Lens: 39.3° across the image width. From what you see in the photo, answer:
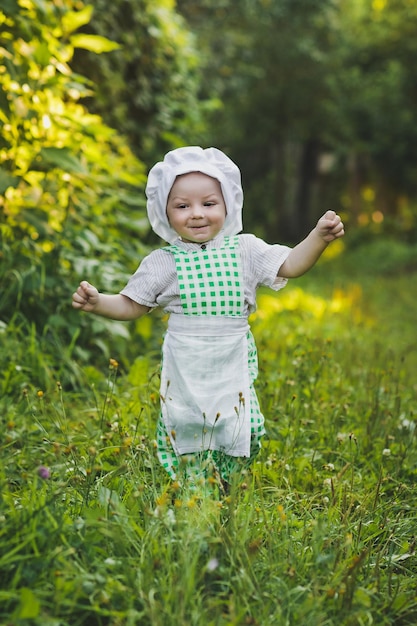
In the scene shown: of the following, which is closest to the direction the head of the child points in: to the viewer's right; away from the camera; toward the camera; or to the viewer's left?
toward the camera

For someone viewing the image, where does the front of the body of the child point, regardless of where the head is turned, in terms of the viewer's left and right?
facing the viewer

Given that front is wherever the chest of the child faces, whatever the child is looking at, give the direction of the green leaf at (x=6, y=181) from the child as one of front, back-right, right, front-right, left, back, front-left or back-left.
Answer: back-right

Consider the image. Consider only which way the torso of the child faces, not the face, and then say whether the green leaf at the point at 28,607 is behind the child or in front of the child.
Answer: in front

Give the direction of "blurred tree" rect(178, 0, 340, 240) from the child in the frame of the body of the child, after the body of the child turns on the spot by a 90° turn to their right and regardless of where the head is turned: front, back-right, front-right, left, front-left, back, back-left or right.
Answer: right

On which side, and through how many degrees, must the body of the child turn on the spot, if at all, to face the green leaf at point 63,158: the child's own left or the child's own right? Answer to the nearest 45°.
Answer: approximately 135° to the child's own right
